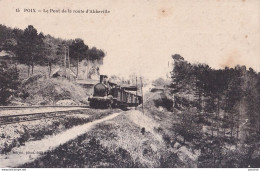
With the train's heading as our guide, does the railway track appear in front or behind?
in front

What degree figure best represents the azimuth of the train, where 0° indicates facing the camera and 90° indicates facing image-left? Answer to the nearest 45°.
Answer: approximately 45°

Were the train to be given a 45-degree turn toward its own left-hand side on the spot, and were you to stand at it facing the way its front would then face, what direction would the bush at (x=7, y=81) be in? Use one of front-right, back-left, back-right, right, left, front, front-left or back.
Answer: front-right
